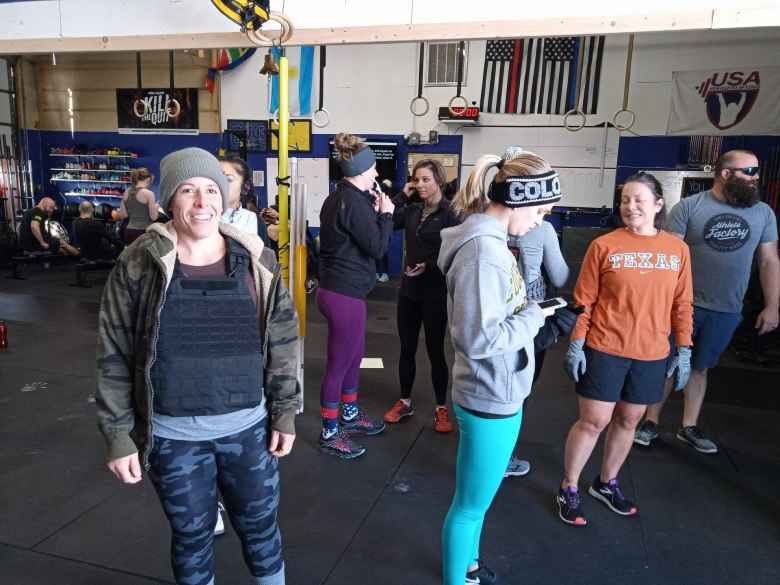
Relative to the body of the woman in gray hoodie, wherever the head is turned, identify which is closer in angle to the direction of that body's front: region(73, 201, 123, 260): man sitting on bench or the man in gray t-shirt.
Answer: the man in gray t-shirt

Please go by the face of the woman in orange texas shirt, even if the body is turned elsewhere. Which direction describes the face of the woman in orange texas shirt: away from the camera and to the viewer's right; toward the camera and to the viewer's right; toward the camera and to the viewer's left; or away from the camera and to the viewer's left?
toward the camera and to the viewer's left

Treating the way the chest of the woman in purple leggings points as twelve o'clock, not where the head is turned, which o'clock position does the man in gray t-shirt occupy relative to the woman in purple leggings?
The man in gray t-shirt is roughly at 12 o'clock from the woman in purple leggings.

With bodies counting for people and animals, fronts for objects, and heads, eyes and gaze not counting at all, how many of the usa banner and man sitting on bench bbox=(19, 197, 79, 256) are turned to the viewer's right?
1

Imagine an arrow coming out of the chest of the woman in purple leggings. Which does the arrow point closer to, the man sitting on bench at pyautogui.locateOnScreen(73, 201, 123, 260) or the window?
the window

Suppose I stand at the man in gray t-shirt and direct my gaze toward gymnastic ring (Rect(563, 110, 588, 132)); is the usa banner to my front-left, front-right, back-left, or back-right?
front-right

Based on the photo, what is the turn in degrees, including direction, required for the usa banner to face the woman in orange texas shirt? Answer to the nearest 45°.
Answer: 0° — it already faces them

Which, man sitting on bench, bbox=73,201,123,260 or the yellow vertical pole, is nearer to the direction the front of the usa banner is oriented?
the yellow vertical pole

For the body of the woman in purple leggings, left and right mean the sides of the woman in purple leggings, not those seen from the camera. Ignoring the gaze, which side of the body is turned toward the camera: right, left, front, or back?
right

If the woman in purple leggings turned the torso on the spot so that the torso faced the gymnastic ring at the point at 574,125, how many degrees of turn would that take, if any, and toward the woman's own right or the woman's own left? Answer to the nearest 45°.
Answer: approximately 45° to the woman's own left

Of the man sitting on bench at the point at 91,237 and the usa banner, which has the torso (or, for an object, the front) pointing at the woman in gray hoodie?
the usa banner

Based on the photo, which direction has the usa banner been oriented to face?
toward the camera

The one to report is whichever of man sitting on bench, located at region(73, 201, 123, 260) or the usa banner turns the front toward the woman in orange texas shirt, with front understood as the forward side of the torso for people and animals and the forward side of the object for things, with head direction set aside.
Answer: the usa banner

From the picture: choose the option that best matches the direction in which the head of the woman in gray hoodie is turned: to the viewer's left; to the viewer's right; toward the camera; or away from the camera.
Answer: to the viewer's right
